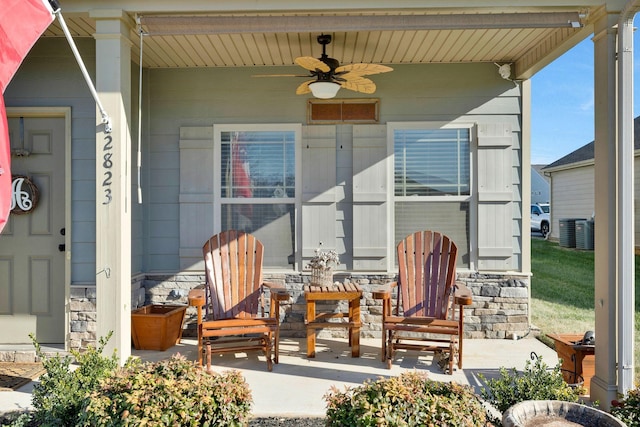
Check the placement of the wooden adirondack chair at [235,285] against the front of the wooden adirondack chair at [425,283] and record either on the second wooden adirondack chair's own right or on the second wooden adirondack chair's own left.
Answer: on the second wooden adirondack chair's own right

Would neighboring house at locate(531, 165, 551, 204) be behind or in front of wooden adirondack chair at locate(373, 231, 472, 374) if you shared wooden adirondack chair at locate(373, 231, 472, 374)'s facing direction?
behind

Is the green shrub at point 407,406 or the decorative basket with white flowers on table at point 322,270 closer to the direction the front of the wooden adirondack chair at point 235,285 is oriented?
the green shrub

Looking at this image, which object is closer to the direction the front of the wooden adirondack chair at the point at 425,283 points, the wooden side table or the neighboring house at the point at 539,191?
the wooden side table

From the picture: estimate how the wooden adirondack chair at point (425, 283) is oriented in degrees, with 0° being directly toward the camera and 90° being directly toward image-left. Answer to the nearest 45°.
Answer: approximately 0°

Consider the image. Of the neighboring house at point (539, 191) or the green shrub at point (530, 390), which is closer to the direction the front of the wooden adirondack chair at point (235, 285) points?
the green shrub

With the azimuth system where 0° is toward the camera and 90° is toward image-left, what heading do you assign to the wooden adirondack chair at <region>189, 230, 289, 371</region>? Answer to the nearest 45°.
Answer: approximately 0°

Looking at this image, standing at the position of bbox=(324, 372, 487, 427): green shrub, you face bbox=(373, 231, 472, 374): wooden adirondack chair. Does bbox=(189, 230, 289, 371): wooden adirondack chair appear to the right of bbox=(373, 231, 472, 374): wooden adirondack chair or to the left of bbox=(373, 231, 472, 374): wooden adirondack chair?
left

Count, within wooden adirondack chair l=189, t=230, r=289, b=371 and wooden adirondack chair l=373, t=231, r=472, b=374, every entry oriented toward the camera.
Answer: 2
